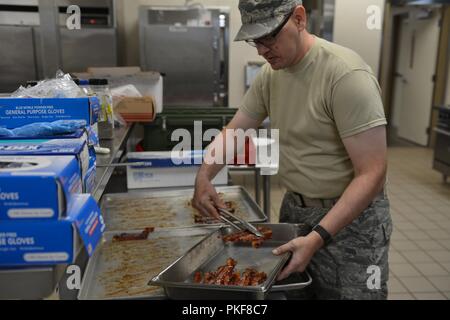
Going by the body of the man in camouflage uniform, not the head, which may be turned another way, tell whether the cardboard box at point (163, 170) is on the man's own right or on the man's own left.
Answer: on the man's own right

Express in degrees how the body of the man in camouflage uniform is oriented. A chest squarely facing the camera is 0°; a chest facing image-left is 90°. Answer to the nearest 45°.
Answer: approximately 45°

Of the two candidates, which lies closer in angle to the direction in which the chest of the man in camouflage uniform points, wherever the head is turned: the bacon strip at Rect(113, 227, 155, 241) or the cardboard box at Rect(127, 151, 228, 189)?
the bacon strip

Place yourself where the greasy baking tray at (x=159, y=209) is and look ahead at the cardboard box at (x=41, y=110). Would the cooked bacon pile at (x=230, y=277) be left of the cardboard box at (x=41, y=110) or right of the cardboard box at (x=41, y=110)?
left

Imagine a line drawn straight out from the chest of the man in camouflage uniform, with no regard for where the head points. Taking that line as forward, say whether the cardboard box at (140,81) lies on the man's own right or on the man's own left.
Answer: on the man's own right
